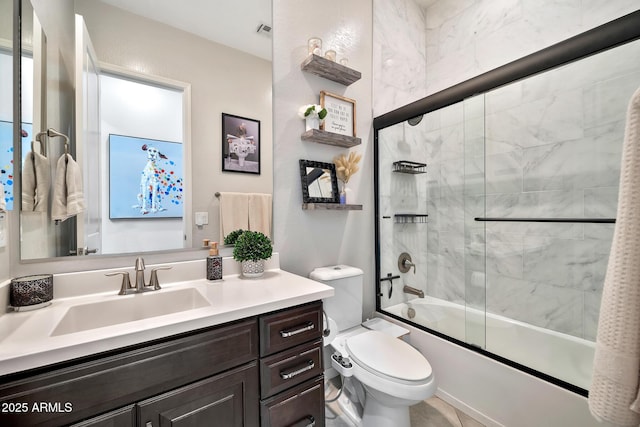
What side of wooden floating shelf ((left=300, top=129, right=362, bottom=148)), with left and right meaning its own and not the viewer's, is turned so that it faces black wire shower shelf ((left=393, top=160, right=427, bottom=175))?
left

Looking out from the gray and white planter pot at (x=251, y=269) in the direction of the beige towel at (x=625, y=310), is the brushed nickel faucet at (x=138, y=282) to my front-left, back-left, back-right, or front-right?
back-right

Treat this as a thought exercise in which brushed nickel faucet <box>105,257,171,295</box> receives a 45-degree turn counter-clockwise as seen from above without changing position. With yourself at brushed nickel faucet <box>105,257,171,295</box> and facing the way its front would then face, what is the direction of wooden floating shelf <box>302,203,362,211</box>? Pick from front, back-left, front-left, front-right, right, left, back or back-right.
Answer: front-left

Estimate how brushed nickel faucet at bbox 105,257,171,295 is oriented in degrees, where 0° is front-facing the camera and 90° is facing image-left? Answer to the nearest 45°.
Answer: approximately 0°
